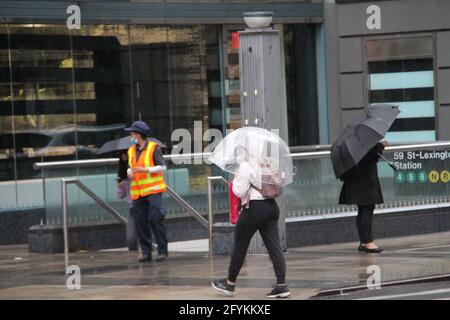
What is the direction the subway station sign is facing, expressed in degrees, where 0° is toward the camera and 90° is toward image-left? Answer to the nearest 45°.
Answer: approximately 0°

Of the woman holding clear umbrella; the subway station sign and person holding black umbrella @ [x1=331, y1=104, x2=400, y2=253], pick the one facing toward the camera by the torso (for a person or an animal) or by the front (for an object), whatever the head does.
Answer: the subway station sign

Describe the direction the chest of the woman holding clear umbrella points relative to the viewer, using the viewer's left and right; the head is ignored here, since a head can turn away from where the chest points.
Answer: facing to the left of the viewer

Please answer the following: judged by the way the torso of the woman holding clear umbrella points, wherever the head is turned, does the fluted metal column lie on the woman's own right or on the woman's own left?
on the woman's own right

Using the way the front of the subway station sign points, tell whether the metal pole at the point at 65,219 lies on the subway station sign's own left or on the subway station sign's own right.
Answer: on the subway station sign's own right

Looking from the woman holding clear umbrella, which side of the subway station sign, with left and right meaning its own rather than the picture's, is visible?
front
